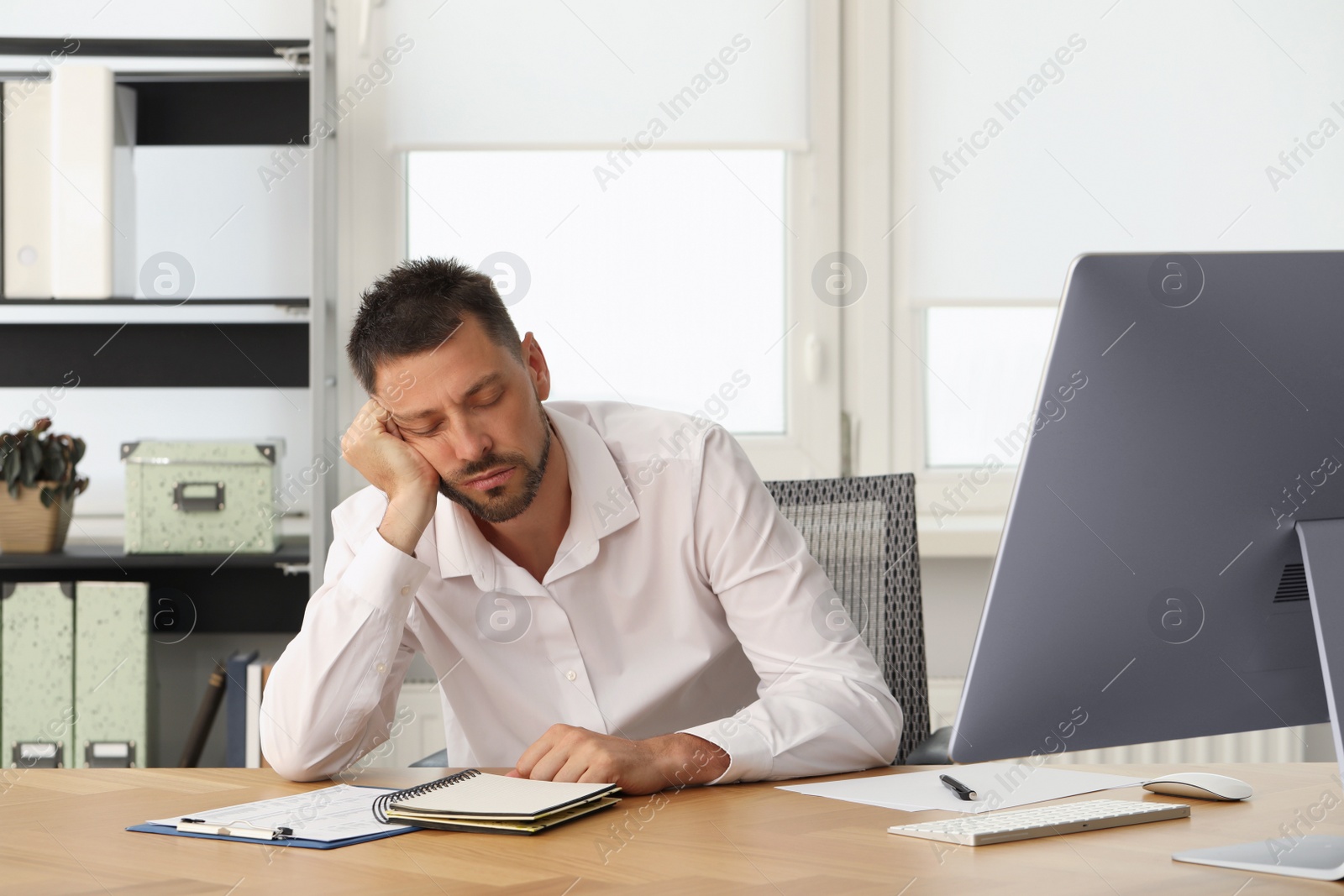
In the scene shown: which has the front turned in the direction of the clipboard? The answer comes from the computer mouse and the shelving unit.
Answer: the shelving unit

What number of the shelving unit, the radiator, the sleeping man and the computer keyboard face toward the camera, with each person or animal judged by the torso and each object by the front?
3

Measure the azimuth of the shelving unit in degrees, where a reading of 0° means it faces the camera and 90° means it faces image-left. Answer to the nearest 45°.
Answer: approximately 0°

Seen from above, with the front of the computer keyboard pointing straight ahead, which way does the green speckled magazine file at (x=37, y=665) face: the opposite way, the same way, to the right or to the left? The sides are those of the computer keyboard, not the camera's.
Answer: the opposite way

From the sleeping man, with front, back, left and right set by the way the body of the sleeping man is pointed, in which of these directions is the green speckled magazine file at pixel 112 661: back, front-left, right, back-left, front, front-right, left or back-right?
back-right

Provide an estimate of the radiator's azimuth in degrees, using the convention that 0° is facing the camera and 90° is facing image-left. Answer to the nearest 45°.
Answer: approximately 0°

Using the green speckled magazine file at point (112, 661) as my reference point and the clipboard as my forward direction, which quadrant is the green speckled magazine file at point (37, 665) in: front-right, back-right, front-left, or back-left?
back-right
